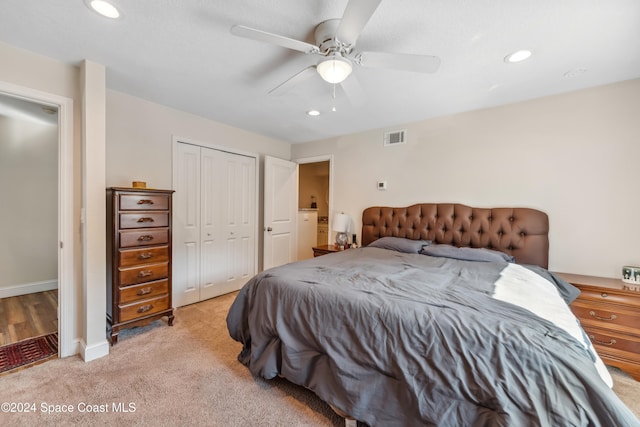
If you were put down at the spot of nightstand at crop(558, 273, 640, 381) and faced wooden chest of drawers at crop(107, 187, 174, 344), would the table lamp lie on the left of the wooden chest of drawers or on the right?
right

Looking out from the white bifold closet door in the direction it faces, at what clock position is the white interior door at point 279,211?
The white interior door is roughly at 10 o'clock from the white bifold closet door.

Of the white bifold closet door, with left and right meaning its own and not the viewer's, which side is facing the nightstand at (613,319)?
front

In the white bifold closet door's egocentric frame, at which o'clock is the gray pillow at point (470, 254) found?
The gray pillow is roughly at 12 o'clock from the white bifold closet door.

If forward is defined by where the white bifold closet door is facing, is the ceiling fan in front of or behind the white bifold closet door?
in front

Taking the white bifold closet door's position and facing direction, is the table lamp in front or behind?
in front

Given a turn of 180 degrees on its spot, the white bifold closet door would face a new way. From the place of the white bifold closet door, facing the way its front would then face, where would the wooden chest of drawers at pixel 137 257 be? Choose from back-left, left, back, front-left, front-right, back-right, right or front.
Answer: left

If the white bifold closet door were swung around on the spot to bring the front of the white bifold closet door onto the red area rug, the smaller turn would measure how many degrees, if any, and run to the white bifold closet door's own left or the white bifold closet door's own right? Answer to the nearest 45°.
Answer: approximately 90° to the white bifold closet door's own right

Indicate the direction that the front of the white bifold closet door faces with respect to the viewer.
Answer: facing the viewer and to the right of the viewer
